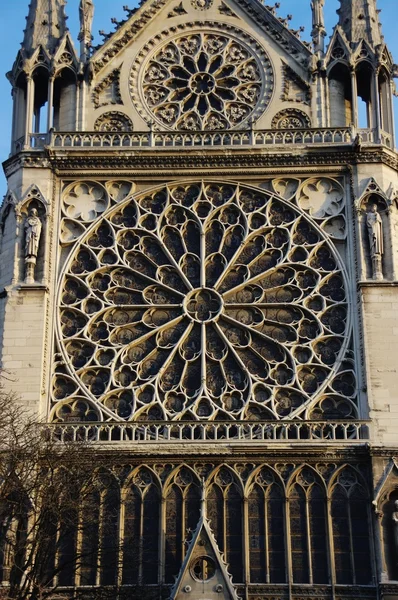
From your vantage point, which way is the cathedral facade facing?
toward the camera
